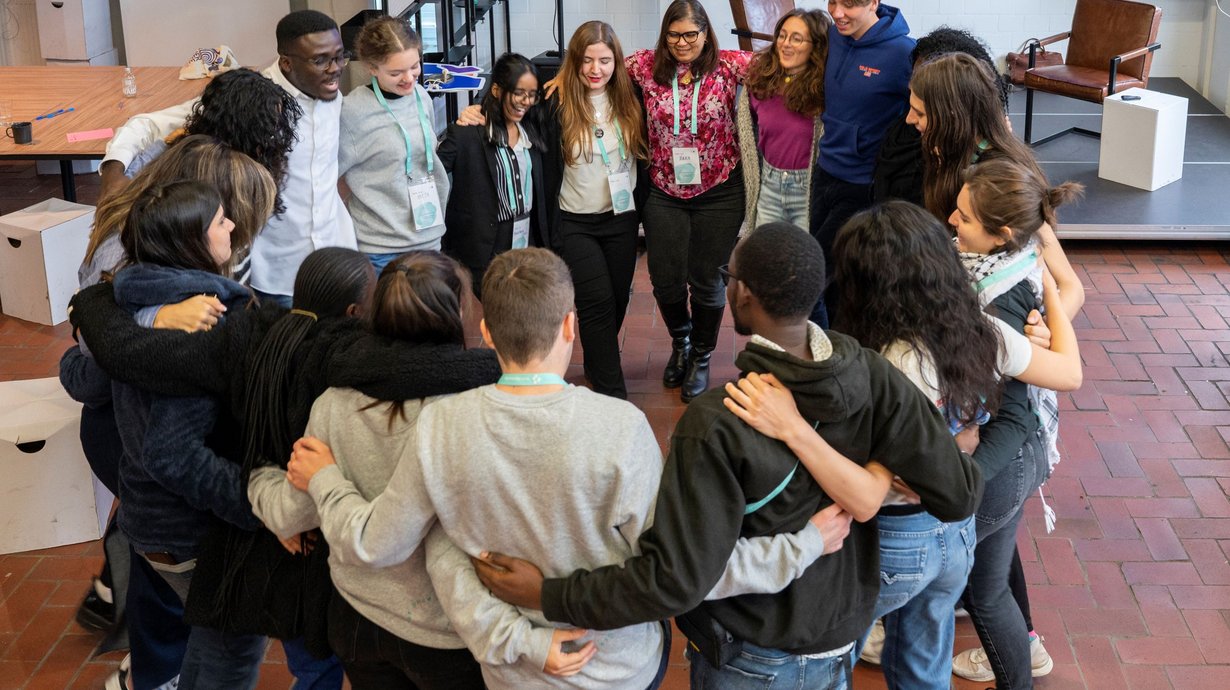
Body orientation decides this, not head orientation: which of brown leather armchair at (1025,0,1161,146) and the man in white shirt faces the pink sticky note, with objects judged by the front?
the brown leather armchair

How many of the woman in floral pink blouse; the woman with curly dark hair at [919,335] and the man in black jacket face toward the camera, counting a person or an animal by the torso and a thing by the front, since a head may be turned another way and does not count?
1

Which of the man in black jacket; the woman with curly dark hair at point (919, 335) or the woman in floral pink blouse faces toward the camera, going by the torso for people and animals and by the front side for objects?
the woman in floral pink blouse

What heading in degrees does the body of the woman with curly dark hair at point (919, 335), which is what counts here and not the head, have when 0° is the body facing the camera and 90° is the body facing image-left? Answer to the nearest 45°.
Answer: approximately 135°

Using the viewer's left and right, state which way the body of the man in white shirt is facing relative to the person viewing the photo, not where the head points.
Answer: facing the viewer and to the right of the viewer

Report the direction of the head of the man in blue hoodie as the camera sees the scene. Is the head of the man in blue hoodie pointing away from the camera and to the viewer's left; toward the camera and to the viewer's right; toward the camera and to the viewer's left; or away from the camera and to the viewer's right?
toward the camera and to the viewer's left

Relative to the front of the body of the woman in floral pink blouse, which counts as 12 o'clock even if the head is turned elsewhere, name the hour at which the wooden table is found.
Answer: The wooden table is roughly at 4 o'clock from the woman in floral pink blouse.

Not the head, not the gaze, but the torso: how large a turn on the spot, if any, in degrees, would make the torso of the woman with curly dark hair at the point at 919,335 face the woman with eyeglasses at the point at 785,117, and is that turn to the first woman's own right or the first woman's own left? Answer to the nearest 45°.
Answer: approximately 45° to the first woman's own right

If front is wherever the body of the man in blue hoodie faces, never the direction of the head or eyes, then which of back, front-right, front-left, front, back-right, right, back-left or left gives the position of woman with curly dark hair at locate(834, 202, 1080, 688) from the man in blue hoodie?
front-left

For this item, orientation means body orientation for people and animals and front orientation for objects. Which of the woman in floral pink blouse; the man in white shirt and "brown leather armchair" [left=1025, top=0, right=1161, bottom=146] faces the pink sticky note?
the brown leather armchair

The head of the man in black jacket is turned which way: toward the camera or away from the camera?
away from the camera

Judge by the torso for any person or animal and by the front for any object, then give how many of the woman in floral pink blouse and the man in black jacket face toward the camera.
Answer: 1
